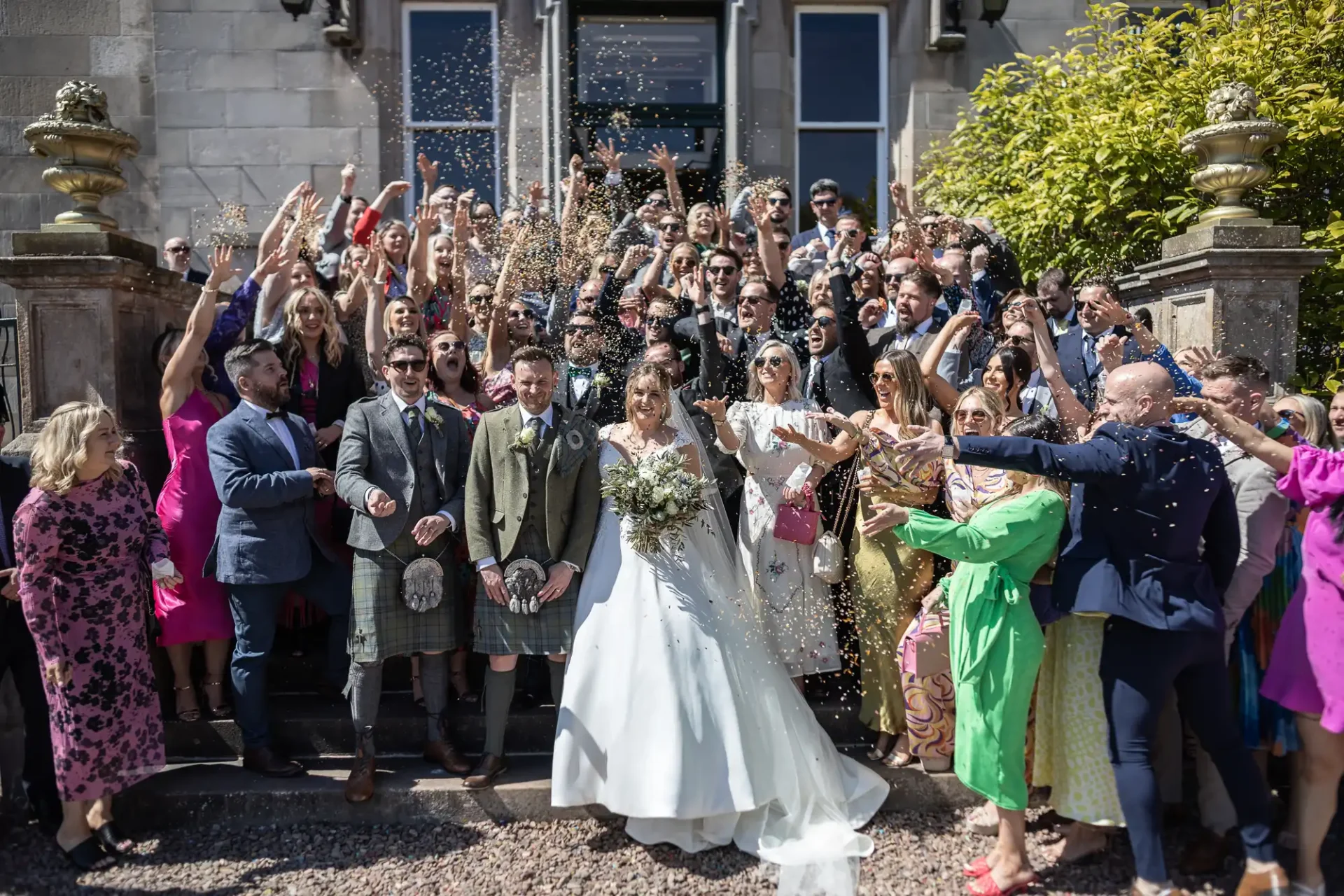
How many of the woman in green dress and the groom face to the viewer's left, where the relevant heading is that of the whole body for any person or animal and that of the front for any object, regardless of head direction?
1

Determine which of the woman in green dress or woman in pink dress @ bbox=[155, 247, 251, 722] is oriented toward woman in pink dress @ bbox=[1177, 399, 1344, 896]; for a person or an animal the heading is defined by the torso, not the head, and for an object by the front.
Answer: woman in pink dress @ bbox=[155, 247, 251, 722]

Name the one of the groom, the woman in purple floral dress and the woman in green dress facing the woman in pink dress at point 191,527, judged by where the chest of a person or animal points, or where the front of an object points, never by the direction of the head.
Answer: the woman in green dress

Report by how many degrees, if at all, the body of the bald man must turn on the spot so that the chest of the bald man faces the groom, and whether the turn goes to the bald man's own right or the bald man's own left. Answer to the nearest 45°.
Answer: approximately 45° to the bald man's own left

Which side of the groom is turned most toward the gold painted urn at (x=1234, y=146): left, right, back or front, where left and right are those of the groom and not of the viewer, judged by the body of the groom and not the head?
left

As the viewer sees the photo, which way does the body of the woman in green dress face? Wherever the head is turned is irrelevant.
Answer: to the viewer's left

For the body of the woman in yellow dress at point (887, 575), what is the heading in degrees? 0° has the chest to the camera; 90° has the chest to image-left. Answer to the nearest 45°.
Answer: approximately 45°

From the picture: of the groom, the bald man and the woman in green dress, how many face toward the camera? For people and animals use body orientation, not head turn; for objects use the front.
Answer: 1

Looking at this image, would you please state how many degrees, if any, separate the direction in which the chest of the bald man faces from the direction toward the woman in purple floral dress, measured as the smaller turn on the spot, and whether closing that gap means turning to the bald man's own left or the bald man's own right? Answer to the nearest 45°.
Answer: approximately 45° to the bald man's own left

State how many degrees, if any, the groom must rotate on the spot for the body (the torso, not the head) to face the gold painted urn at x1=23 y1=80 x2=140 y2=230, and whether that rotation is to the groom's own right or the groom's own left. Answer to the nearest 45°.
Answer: approximately 135° to the groom's own right

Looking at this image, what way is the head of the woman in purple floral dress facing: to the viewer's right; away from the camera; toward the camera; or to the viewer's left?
to the viewer's right
